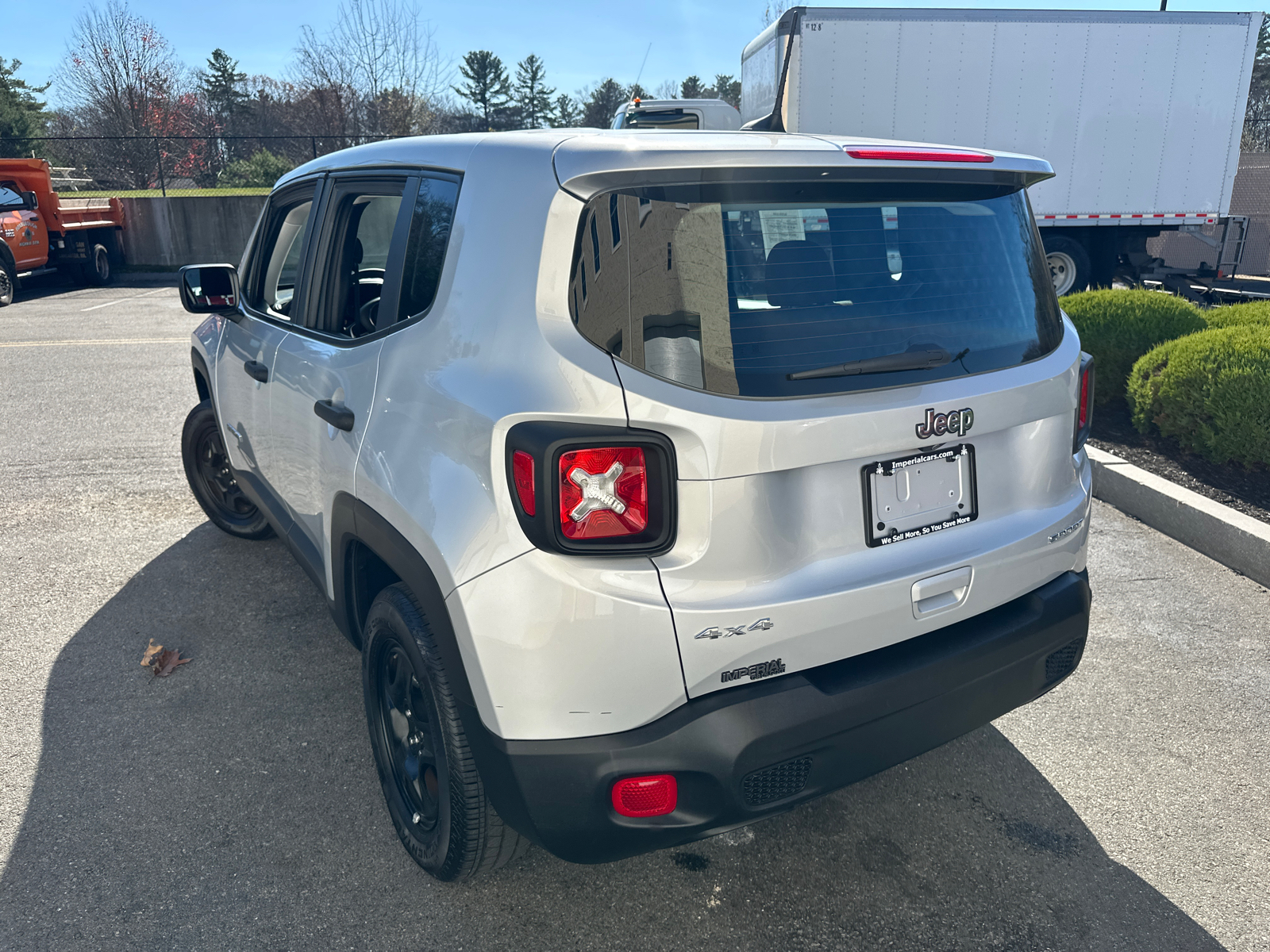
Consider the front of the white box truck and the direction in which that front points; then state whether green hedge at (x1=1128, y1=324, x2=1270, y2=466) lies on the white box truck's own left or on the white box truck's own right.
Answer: on the white box truck's own left

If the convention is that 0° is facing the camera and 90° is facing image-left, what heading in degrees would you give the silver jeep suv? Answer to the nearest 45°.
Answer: approximately 135°

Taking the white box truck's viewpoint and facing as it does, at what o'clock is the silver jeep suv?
The silver jeep suv is roughly at 9 o'clock from the white box truck.

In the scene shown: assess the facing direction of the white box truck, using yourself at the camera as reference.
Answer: facing to the left of the viewer

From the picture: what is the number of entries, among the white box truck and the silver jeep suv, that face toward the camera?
0

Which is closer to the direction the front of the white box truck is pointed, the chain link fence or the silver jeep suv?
the chain link fence

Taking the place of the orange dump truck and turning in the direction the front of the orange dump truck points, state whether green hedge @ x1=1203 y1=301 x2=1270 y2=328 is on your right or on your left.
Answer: on your left

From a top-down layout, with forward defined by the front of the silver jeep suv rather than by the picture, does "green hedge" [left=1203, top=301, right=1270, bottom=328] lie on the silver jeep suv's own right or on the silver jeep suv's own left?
on the silver jeep suv's own right

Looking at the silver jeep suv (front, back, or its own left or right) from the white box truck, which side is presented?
right

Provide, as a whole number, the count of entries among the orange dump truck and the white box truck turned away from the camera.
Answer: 0

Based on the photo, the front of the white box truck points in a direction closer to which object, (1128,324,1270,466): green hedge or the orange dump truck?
the orange dump truck

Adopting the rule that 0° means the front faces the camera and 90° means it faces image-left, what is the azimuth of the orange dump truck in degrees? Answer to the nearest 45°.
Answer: approximately 45°

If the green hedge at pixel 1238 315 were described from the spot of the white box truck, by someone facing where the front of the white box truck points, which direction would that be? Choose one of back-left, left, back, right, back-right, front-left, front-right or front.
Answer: left

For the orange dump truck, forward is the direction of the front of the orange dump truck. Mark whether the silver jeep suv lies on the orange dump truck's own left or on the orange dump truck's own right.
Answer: on the orange dump truck's own left

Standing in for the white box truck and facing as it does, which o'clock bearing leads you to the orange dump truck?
The orange dump truck is roughly at 12 o'clock from the white box truck.

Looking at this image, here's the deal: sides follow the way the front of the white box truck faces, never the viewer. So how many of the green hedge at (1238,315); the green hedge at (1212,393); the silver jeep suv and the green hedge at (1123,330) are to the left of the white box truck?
4
